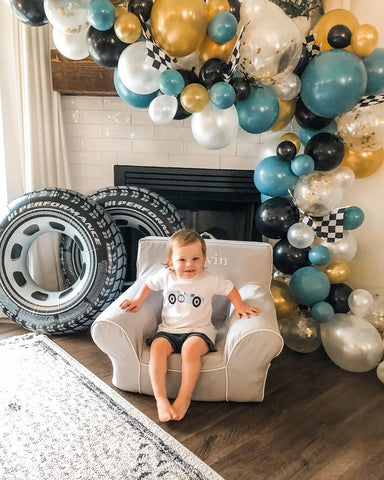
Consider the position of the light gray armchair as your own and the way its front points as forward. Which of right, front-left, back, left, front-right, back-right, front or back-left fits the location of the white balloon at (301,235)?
back-left

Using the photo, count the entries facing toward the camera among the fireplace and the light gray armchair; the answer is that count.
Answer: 2

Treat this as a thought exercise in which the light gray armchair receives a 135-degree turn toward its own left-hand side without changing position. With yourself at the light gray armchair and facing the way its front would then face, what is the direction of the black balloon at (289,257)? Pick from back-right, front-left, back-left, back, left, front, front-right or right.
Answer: front

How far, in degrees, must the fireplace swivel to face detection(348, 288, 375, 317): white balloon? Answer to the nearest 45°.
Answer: approximately 45° to its left

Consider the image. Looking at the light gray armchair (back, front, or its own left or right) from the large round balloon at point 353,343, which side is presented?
left

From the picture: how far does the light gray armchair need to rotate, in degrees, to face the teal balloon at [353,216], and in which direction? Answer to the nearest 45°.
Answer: approximately 135° to its left

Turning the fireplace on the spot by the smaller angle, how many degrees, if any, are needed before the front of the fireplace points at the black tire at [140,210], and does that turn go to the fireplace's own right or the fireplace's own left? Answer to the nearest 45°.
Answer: approximately 45° to the fireplace's own right

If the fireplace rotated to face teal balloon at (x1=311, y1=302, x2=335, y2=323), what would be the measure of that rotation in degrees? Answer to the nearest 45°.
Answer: approximately 45° to its left

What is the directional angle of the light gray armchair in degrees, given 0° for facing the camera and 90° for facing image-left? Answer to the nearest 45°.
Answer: approximately 0°
